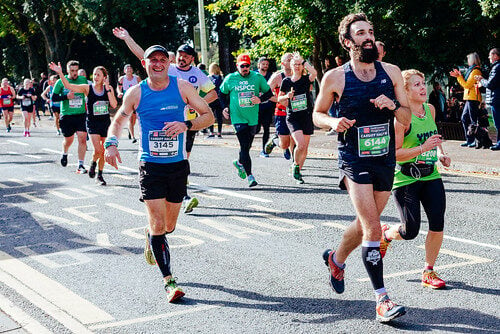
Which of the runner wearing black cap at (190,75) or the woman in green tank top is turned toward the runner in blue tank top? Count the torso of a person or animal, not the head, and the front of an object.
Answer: the runner wearing black cap

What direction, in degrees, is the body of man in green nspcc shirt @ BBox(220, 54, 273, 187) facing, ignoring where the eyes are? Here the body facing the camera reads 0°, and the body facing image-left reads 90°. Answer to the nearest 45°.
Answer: approximately 0°

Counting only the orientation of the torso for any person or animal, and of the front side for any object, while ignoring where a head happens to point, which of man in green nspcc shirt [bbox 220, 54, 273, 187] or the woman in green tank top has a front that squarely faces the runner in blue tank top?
the man in green nspcc shirt

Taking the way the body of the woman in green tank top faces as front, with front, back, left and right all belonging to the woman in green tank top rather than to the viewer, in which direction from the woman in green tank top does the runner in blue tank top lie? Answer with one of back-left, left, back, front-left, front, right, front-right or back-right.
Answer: back-right

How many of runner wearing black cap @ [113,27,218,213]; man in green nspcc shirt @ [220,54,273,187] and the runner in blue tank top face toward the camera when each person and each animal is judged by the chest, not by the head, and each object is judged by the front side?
3

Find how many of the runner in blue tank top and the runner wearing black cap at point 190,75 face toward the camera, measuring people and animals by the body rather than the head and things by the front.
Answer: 2

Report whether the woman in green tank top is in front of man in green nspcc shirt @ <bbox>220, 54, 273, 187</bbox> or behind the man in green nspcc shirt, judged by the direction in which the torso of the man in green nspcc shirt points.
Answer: in front

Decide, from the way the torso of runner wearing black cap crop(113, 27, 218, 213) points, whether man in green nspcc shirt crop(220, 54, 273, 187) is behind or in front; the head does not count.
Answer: behind

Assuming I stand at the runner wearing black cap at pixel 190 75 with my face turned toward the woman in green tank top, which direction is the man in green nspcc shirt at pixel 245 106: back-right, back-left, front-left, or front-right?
back-left

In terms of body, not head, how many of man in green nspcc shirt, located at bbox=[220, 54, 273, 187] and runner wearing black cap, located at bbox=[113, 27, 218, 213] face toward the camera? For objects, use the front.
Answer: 2
